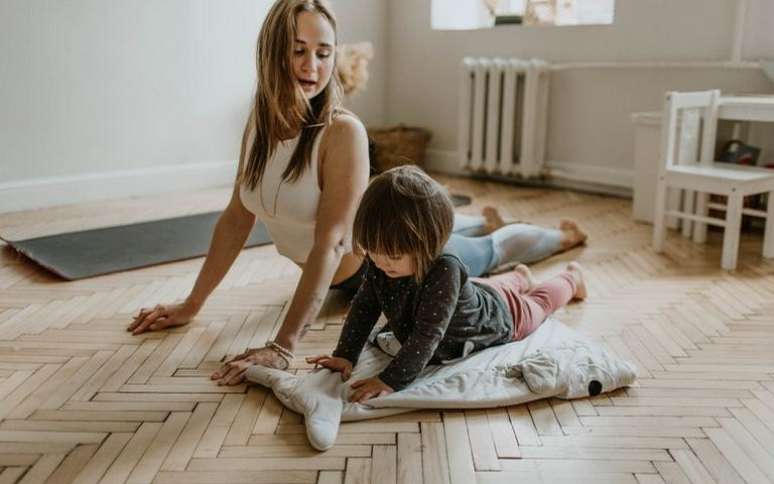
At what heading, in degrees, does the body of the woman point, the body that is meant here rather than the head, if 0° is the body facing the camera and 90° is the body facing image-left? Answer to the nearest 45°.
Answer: approximately 45°

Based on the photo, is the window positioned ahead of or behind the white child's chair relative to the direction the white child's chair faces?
behind

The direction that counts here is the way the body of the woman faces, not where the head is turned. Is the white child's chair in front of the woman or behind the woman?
behind

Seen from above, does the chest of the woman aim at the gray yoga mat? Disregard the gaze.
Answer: no

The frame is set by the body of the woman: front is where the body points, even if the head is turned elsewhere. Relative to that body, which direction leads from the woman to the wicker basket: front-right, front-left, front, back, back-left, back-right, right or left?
back-right

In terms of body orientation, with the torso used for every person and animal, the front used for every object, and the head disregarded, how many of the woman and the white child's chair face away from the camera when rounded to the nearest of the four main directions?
0

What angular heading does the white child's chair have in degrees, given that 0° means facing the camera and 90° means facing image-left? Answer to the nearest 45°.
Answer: approximately 315°

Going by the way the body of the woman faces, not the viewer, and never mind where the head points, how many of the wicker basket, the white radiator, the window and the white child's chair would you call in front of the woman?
0

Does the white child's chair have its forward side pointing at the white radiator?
no

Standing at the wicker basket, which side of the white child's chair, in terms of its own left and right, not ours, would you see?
back

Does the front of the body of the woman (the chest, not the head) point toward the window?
no

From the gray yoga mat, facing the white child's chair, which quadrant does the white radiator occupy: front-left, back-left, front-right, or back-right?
front-left

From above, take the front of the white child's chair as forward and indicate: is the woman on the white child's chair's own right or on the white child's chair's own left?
on the white child's chair's own right

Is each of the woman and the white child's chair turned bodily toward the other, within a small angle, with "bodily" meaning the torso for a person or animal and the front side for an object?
no
